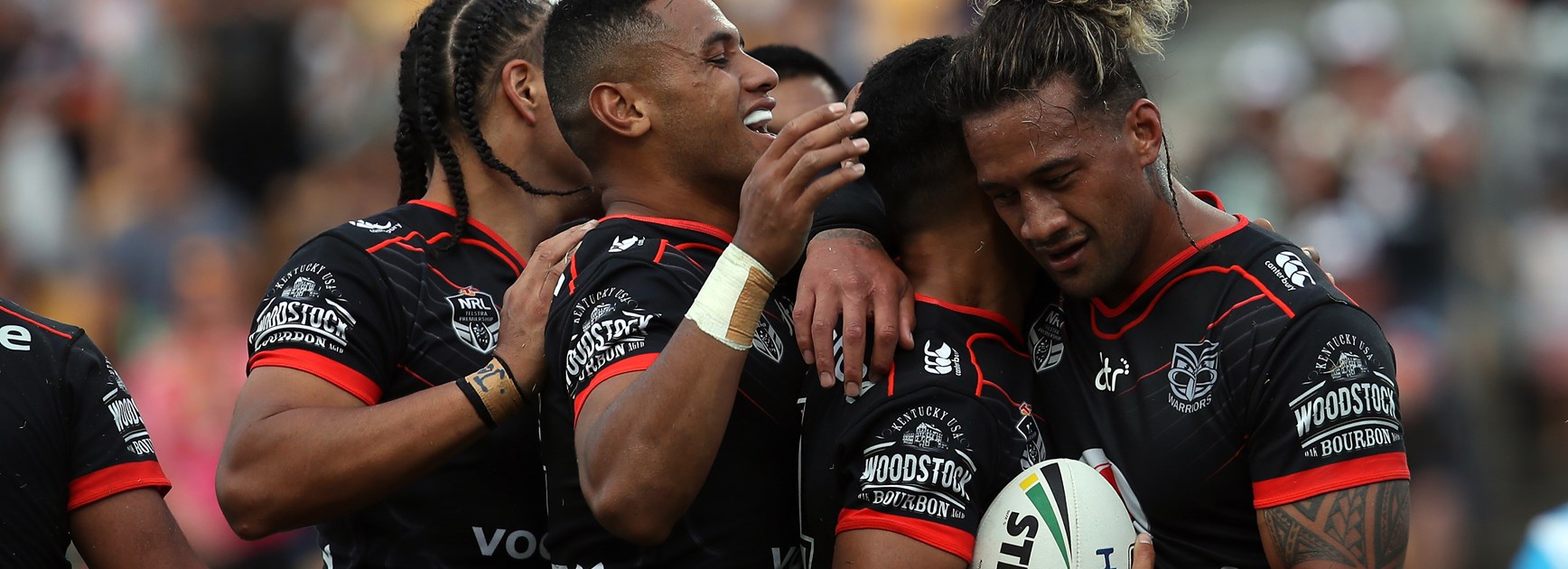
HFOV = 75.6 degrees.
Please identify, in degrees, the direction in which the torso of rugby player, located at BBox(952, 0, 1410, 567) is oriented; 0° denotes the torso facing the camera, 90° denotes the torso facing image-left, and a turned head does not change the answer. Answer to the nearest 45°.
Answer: approximately 45°

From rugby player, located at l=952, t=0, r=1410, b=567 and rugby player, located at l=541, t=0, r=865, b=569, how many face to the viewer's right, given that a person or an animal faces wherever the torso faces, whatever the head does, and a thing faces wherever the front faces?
1

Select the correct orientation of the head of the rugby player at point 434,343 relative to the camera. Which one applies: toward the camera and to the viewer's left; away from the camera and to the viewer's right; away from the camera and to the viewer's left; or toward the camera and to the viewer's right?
away from the camera and to the viewer's right

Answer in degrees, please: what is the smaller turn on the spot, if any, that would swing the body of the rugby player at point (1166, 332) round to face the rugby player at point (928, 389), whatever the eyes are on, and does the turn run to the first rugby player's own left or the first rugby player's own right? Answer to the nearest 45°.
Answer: approximately 45° to the first rugby player's own right

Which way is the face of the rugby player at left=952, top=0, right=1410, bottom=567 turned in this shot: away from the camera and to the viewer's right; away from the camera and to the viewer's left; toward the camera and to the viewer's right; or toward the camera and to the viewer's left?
toward the camera and to the viewer's left

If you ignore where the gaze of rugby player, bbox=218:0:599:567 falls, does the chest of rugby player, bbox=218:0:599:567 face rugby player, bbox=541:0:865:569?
yes

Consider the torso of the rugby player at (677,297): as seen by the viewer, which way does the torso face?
to the viewer's right

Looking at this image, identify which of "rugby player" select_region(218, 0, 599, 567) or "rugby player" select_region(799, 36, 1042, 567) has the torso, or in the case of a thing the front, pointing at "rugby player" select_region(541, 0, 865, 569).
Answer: "rugby player" select_region(218, 0, 599, 567)

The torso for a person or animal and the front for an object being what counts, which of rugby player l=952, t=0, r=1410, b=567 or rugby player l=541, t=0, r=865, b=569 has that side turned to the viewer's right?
rugby player l=541, t=0, r=865, b=569

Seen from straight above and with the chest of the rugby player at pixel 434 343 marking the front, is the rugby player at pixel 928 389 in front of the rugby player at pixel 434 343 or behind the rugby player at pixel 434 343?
in front

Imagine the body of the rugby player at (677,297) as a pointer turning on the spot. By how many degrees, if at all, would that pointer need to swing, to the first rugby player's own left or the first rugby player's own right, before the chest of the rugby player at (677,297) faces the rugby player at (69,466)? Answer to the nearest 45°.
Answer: approximately 180°
